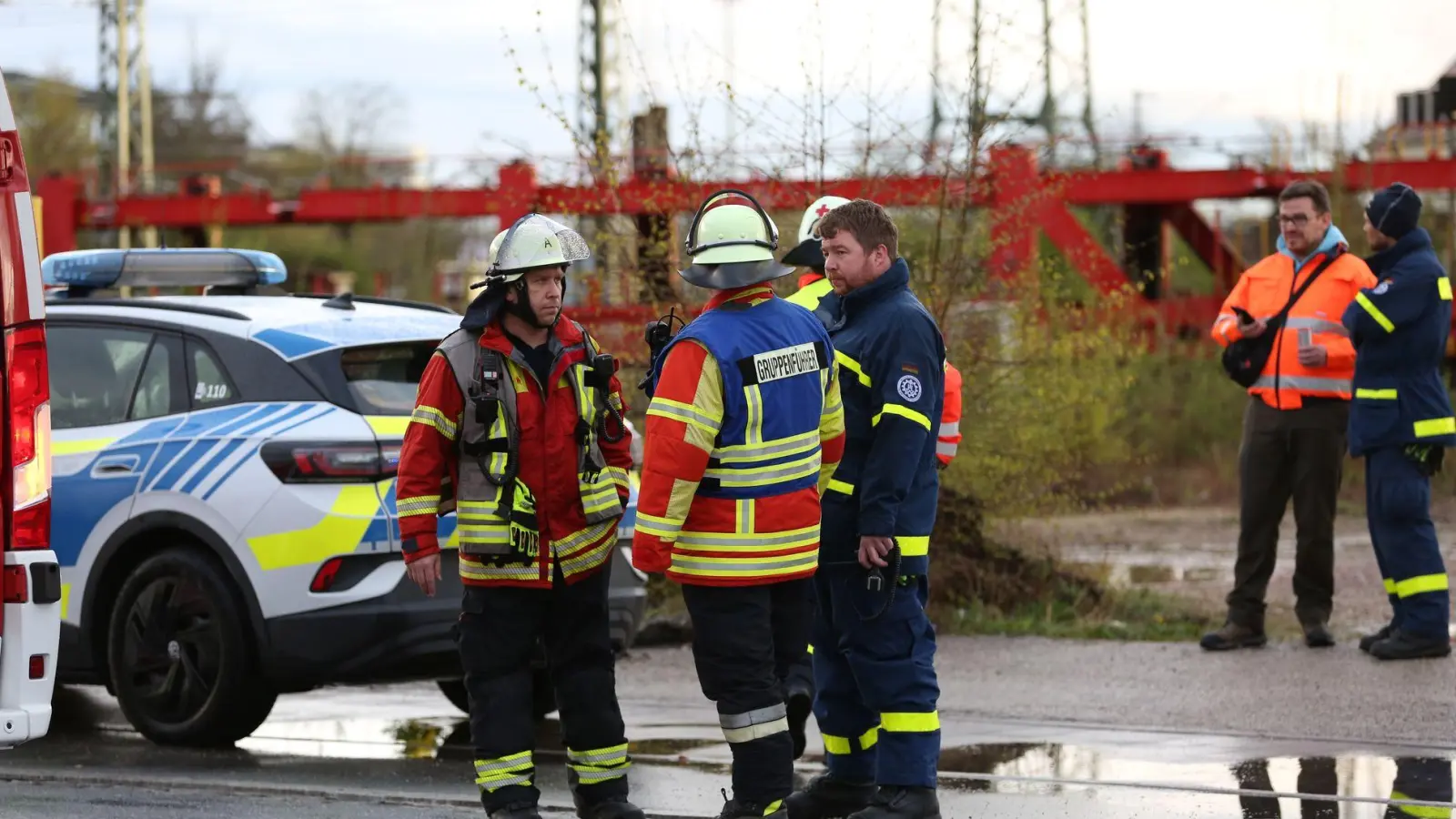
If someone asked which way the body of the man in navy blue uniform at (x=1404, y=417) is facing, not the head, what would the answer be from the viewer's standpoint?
to the viewer's left

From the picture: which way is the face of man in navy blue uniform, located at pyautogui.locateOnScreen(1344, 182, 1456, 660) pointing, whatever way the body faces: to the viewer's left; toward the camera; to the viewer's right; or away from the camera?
to the viewer's left

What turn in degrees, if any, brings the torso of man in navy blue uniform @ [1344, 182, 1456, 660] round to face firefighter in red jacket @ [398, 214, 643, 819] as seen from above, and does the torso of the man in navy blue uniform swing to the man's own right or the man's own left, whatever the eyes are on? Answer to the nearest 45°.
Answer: approximately 45° to the man's own left

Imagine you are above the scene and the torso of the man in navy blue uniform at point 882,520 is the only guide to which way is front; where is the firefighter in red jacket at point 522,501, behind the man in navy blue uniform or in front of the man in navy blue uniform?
in front

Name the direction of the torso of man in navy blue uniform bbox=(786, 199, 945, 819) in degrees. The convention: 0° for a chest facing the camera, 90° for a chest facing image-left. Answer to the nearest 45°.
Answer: approximately 90°

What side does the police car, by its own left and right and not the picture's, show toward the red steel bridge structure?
right

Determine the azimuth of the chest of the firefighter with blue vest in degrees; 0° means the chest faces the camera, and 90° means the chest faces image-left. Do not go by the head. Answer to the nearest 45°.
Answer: approximately 135°

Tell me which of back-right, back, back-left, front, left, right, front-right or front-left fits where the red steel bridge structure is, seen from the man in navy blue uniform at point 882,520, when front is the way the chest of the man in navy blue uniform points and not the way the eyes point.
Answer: right

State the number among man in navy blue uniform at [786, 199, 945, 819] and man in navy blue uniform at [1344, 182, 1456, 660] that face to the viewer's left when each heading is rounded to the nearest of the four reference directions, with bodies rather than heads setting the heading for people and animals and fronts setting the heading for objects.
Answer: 2
